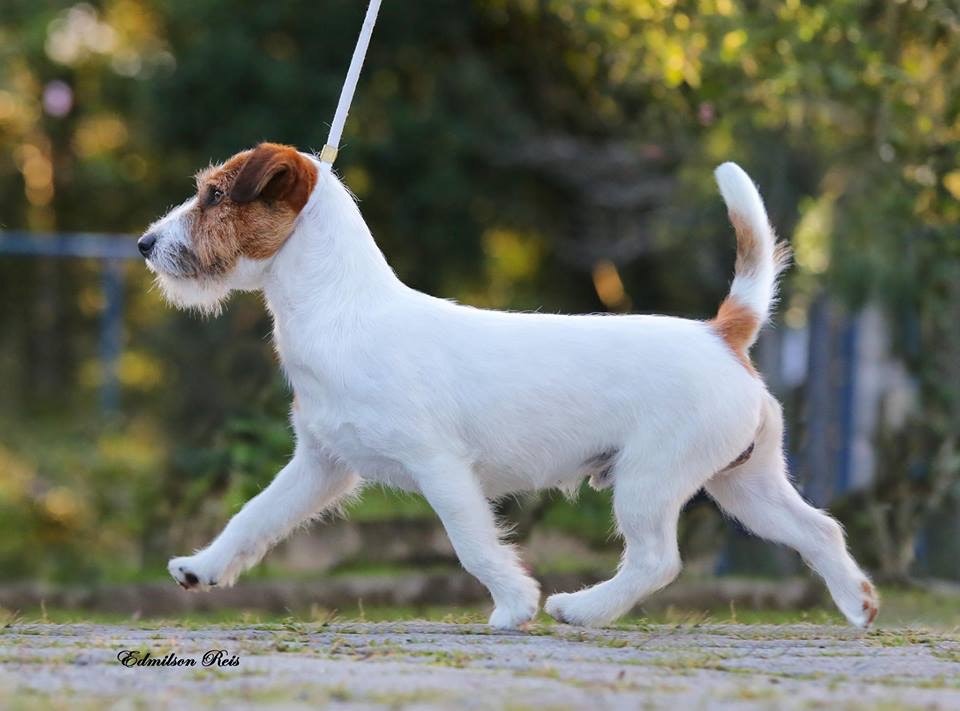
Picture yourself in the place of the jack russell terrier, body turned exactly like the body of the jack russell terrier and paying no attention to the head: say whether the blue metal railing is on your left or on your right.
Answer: on your right

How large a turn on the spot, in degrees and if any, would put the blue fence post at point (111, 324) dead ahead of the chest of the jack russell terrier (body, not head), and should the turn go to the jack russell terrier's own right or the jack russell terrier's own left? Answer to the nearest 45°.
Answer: approximately 90° to the jack russell terrier's own right

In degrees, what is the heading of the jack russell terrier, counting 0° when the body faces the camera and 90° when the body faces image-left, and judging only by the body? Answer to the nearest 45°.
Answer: approximately 90°
